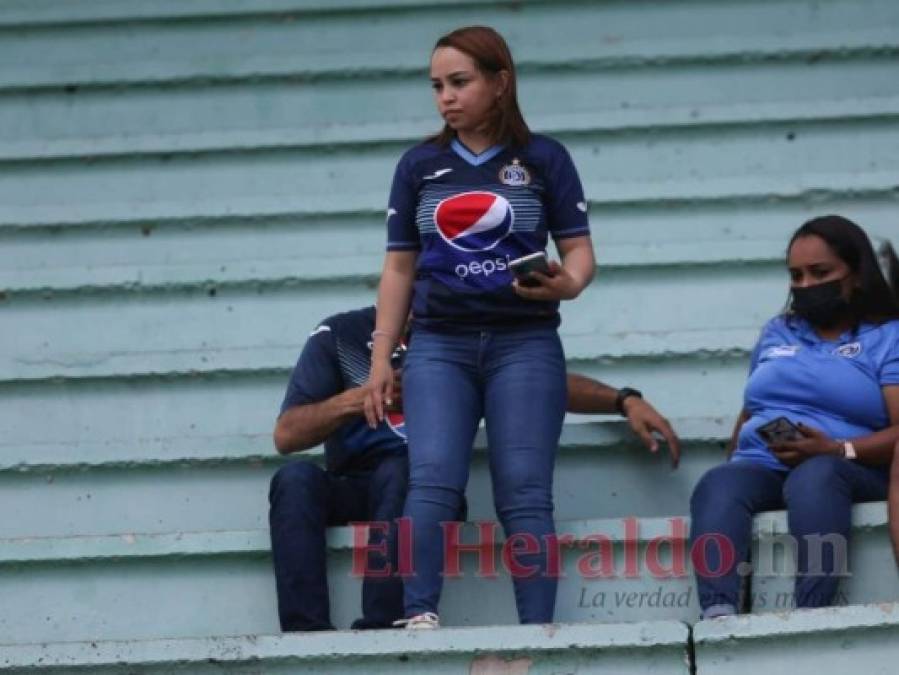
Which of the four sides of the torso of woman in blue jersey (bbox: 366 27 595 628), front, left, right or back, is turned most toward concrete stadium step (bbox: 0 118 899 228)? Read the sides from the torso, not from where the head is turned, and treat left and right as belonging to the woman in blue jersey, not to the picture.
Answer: back

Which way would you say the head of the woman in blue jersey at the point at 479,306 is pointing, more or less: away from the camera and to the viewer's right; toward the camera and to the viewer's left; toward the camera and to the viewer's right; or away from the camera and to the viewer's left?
toward the camera and to the viewer's left

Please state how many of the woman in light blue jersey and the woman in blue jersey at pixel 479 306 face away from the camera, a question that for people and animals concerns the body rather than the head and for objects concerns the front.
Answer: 0

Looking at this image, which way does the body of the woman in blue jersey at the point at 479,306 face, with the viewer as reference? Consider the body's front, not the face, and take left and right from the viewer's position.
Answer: facing the viewer

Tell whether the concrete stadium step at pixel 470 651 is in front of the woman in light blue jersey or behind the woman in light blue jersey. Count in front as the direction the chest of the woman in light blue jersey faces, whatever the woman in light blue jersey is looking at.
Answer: in front

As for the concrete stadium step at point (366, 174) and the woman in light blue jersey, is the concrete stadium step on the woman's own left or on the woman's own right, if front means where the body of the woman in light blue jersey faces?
on the woman's own right

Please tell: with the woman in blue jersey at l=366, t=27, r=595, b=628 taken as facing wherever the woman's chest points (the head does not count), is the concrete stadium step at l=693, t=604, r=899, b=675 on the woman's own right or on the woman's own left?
on the woman's own left

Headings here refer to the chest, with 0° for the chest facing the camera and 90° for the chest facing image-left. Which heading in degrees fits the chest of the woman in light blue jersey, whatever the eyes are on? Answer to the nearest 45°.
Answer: approximately 45°
